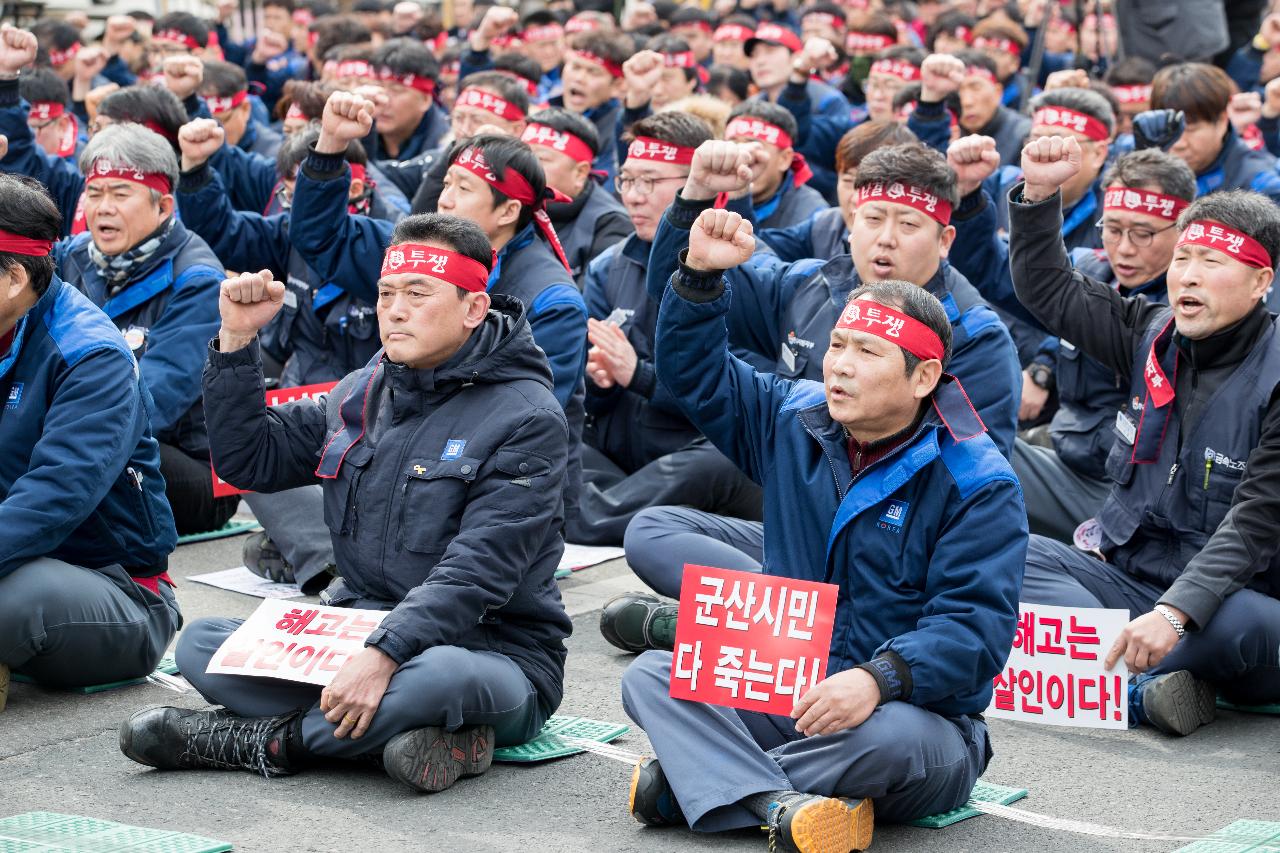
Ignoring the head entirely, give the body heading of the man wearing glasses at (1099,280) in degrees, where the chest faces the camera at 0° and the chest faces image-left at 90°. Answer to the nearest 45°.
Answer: approximately 45°

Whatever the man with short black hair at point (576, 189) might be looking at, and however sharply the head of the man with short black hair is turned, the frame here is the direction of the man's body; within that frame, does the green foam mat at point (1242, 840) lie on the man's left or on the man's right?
on the man's left

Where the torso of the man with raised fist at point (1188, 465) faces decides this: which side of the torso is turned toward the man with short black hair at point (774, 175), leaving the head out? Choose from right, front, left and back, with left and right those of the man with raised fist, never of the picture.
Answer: right

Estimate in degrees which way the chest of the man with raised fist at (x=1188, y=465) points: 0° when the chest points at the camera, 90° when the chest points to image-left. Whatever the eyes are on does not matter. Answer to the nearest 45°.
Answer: approximately 45°

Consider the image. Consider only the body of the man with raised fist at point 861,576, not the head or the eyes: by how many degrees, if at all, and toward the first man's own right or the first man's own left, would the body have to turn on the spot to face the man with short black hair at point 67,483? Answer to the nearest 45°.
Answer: approximately 45° to the first man's own right
